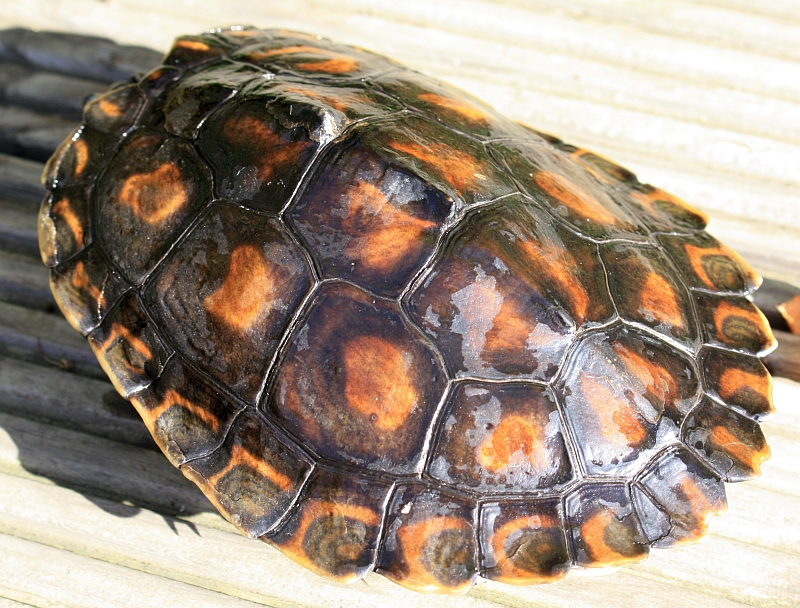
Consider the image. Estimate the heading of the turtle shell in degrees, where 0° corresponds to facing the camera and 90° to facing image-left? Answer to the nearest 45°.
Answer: approximately 135°
